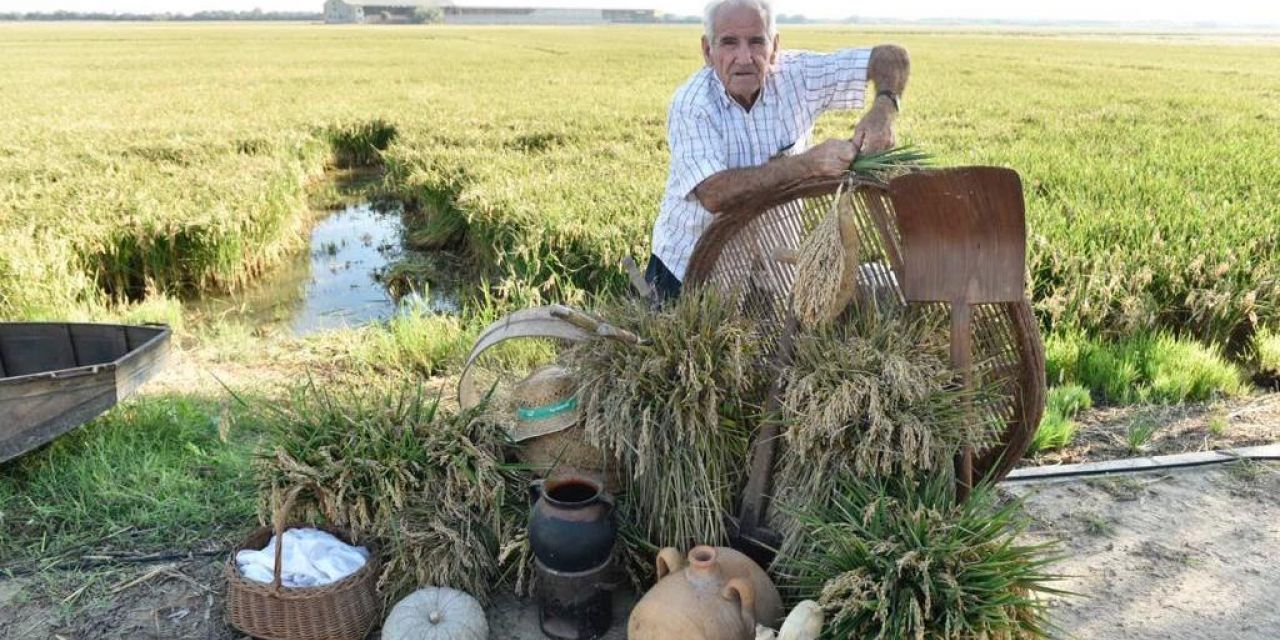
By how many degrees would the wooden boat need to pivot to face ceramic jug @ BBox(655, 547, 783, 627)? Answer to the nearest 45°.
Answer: approximately 45° to its right

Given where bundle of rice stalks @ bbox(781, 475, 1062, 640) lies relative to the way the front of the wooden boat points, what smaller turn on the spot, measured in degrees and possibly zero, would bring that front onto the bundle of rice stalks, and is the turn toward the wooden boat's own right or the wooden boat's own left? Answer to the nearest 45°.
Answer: approximately 45° to the wooden boat's own right

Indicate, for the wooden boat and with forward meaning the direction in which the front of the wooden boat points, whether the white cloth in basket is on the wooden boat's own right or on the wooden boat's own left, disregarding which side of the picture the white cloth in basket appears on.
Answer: on the wooden boat's own right

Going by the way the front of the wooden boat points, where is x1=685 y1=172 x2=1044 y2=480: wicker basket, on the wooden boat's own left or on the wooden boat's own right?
on the wooden boat's own right

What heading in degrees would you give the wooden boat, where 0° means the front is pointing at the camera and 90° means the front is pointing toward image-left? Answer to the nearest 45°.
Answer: approximately 270°

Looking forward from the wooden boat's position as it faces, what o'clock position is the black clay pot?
The black clay pot is roughly at 2 o'clock from the wooden boat.

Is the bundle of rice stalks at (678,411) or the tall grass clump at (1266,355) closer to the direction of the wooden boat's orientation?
the tall grass clump
